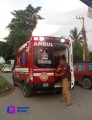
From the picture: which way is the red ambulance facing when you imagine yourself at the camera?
facing away from the viewer and to the left of the viewer
